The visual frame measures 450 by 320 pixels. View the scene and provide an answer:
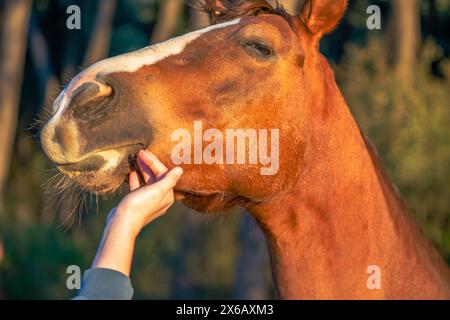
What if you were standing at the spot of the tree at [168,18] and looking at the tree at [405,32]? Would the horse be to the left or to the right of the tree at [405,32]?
right

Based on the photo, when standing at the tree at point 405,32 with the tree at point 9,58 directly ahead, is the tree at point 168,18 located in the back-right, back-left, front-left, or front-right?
front-right

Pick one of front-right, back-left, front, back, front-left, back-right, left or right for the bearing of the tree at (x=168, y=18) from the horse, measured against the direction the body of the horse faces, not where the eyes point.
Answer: right

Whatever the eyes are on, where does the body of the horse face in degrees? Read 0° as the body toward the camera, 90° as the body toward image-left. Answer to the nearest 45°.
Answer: approximately 90°

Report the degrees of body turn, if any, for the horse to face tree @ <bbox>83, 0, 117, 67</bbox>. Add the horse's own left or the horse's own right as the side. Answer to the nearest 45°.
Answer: approximately 90° to the horse's own right

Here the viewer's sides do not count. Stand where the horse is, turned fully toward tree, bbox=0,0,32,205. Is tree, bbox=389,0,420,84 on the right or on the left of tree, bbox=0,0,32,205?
right
